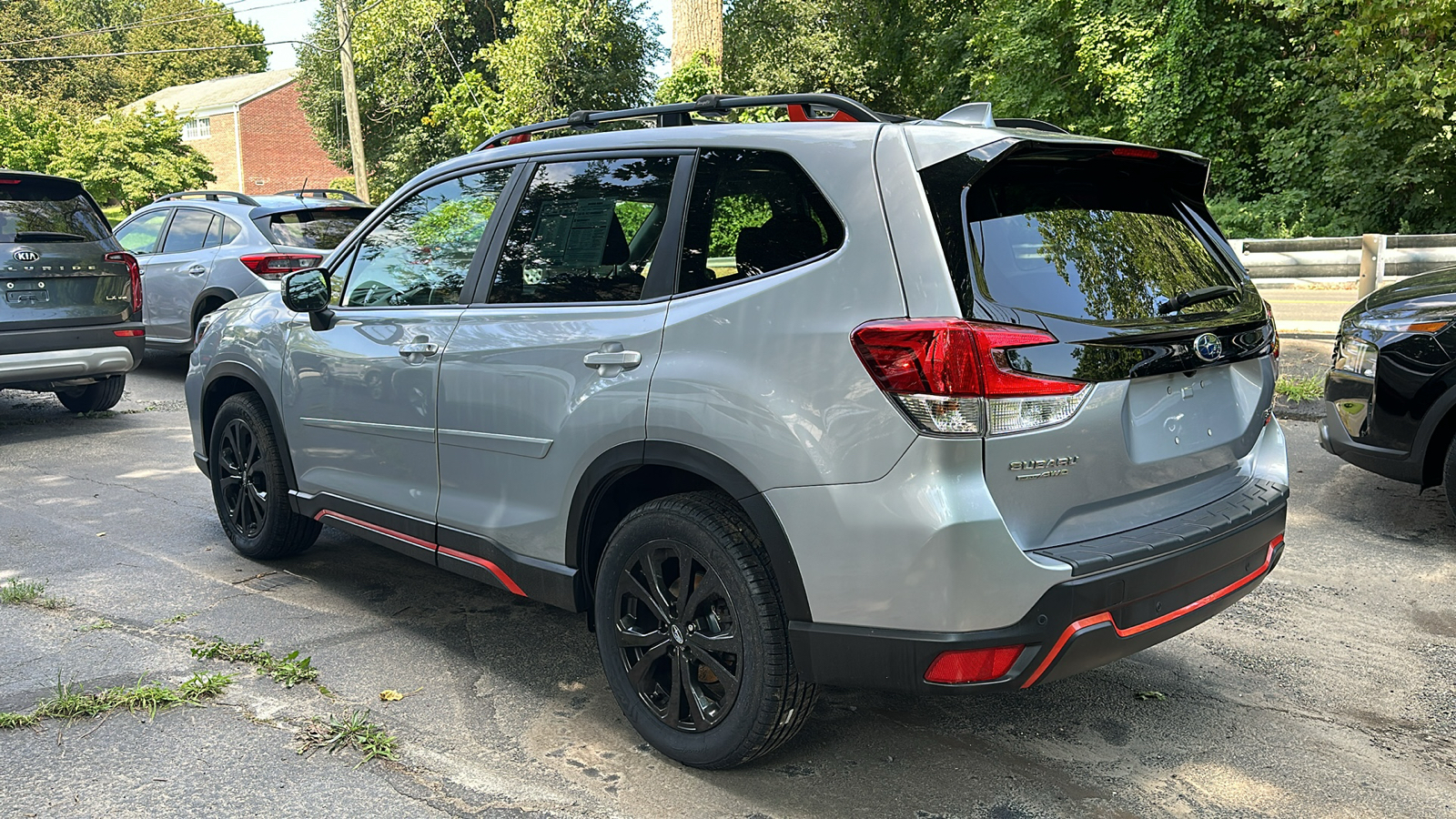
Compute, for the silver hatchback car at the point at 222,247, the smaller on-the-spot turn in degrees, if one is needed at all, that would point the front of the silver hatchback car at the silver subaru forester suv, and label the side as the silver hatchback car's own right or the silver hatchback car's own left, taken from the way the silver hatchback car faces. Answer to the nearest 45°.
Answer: approximately 135° to the silver hatchback car's own left

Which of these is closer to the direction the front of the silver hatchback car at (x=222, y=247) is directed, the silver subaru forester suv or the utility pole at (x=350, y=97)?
the utility pole

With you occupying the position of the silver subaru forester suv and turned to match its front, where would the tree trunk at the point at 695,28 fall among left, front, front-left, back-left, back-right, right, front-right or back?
front-right

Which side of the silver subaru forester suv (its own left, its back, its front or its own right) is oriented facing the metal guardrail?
right

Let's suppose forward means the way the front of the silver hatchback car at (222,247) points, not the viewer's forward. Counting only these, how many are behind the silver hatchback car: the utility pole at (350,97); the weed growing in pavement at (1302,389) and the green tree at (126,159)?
1

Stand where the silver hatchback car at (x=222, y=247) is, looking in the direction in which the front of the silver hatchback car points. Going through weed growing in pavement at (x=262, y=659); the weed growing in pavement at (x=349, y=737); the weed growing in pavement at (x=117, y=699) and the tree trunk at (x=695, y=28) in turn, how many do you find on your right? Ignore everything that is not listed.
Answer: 1

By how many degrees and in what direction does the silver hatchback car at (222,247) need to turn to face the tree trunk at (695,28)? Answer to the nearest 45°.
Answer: approximately 90° to its right

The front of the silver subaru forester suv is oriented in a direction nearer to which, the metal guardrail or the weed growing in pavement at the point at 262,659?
the weed growing in pavement

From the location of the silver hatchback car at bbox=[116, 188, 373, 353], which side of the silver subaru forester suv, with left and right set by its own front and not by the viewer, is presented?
front

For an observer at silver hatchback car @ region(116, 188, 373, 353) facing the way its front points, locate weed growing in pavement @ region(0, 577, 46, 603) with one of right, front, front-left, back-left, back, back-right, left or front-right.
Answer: back-left

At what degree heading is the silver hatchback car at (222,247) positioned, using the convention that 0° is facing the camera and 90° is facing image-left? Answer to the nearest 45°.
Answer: approximately 135°

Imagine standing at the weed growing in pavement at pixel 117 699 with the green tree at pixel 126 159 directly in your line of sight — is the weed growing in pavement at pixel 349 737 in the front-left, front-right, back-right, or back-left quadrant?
back-right

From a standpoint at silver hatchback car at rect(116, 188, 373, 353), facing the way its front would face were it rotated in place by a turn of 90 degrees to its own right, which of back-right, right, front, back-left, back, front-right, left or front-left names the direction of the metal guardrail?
front-right

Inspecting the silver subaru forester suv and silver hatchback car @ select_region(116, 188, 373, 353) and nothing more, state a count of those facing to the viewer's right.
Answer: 0

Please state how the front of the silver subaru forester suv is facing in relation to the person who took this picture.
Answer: facing away from the viewer and to the left of the viewer

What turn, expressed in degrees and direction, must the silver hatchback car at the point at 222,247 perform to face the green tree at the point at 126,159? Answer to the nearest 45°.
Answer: approximately 45° to its right
